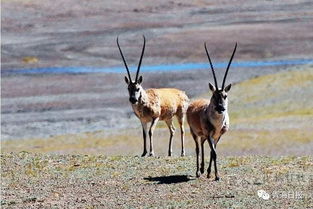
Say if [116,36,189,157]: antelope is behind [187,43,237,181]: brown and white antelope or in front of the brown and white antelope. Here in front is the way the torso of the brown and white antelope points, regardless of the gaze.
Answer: behind

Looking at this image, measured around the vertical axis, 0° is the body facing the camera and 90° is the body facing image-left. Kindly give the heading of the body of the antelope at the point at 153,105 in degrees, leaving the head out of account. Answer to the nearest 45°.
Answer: approximately 45°

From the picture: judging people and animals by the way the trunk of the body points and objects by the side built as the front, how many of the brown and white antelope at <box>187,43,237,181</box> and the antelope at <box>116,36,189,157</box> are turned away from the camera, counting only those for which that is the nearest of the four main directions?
0

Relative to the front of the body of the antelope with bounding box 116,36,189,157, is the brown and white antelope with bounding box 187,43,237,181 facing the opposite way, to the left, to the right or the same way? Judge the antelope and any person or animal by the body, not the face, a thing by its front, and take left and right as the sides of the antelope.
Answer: to the left

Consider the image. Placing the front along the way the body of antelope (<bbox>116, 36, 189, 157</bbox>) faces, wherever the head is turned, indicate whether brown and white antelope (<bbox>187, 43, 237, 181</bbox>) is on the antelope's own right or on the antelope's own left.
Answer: on the antelope's own left

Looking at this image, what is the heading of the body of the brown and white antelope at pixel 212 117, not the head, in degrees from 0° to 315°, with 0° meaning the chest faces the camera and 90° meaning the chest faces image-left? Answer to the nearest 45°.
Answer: approximately 315°
